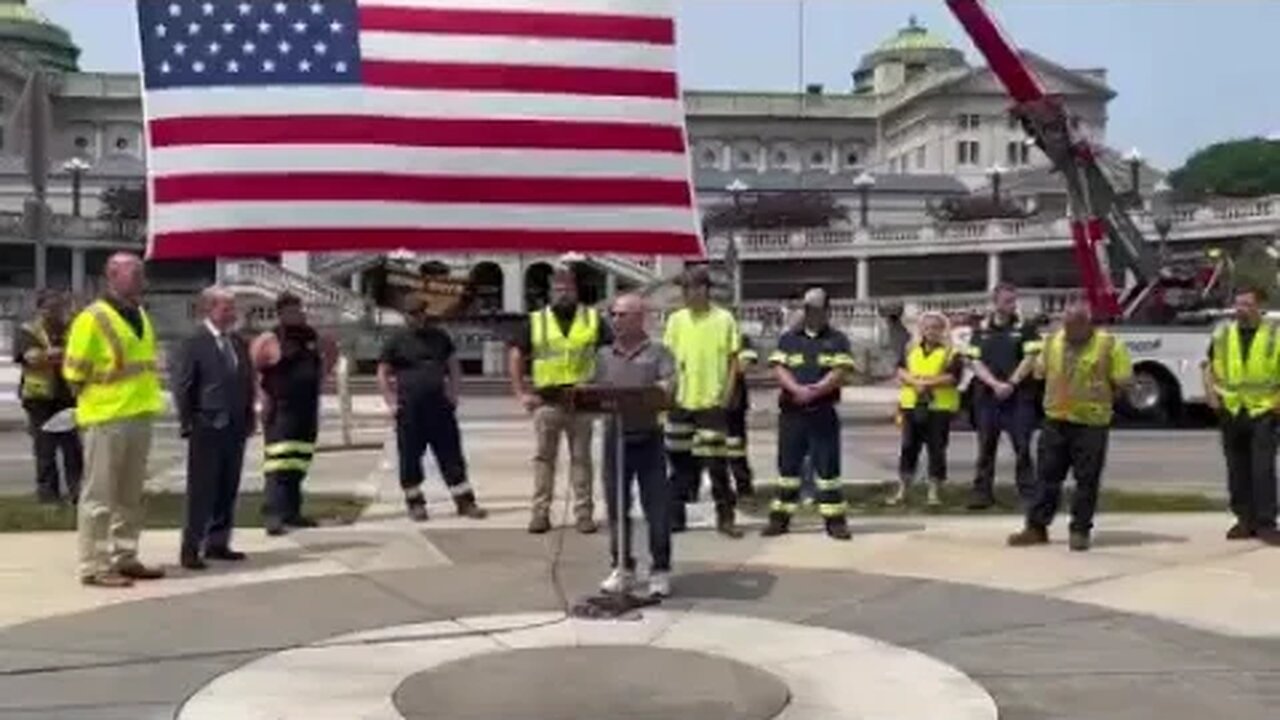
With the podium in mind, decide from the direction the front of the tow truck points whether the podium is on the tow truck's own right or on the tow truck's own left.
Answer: on the tow truck's own right

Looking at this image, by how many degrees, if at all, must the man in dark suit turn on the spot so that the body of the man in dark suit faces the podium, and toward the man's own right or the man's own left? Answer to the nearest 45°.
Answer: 0° — they already face it

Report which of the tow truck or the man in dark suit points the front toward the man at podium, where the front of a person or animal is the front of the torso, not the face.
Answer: the man in dark suit

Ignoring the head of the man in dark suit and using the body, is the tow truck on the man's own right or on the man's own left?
on the man's own left

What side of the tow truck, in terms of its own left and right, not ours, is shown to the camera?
right
